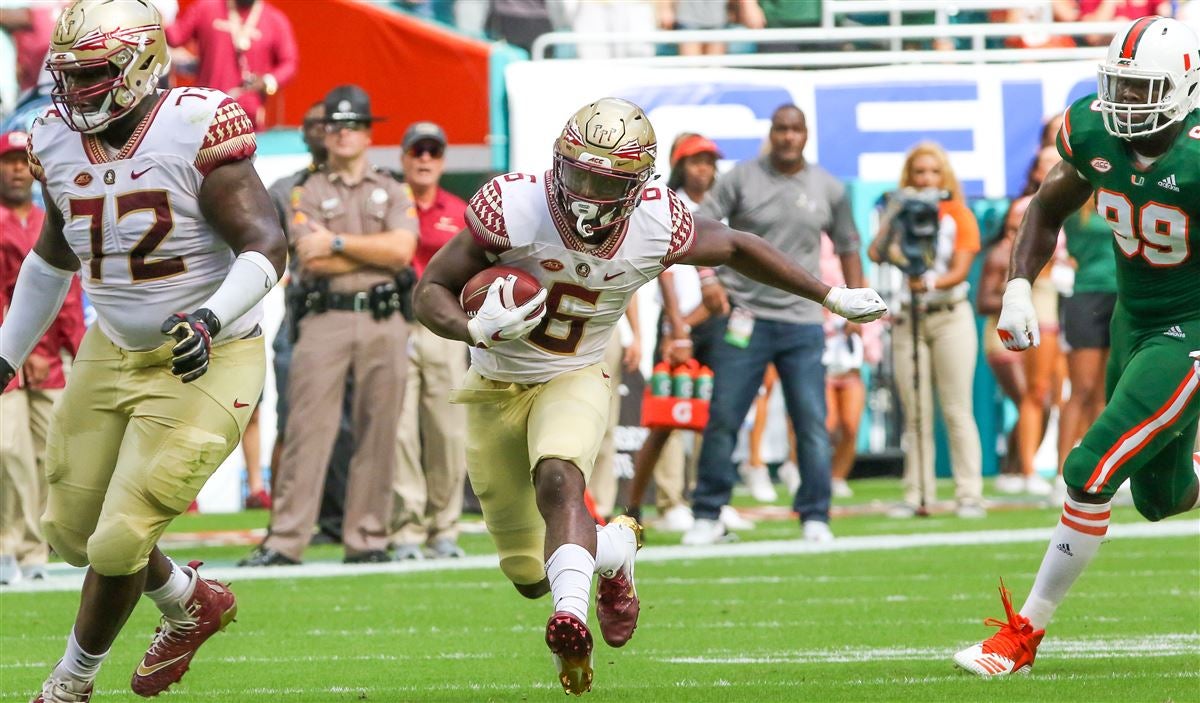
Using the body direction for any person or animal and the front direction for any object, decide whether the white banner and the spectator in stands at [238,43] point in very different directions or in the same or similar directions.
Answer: same or similar directions

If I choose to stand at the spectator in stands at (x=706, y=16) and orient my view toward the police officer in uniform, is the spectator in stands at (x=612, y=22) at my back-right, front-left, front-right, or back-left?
front-right

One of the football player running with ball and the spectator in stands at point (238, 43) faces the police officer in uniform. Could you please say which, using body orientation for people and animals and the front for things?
the spectator in stands

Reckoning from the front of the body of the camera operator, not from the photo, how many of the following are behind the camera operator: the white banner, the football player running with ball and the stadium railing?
2

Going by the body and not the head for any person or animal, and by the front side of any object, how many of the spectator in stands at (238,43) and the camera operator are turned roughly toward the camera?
2

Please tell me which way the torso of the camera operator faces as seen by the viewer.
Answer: toward the camera

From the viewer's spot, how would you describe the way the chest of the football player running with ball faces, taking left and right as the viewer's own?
facing the viewer

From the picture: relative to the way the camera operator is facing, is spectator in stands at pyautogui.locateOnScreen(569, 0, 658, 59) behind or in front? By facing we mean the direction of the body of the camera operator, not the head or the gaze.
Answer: behind

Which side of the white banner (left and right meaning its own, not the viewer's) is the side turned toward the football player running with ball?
front

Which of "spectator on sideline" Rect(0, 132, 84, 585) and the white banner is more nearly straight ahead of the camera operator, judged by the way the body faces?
the spectator on sideline

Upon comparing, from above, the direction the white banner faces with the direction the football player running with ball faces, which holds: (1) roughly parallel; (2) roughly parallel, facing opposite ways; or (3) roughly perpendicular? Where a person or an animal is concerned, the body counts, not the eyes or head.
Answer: roughly parallel

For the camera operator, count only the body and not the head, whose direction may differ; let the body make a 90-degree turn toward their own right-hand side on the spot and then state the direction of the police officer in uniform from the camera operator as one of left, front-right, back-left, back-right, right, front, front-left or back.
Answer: front-left

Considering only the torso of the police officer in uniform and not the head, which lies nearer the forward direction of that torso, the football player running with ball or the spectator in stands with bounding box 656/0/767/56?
the football player running with ball

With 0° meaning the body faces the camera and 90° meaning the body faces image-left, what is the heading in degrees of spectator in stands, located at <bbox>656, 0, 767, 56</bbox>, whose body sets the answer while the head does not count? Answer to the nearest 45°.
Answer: approximately 0°

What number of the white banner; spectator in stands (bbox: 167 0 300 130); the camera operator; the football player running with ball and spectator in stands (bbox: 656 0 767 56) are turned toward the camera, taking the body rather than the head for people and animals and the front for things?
5

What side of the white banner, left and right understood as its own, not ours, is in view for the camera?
front

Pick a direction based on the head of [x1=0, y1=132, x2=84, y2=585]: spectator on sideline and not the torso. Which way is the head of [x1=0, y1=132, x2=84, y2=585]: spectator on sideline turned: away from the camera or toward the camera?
toward the camera

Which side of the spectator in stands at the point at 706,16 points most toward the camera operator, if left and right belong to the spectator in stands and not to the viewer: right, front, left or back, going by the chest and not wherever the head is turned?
front

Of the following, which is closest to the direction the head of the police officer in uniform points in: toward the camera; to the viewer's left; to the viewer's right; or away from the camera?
toward the camera
